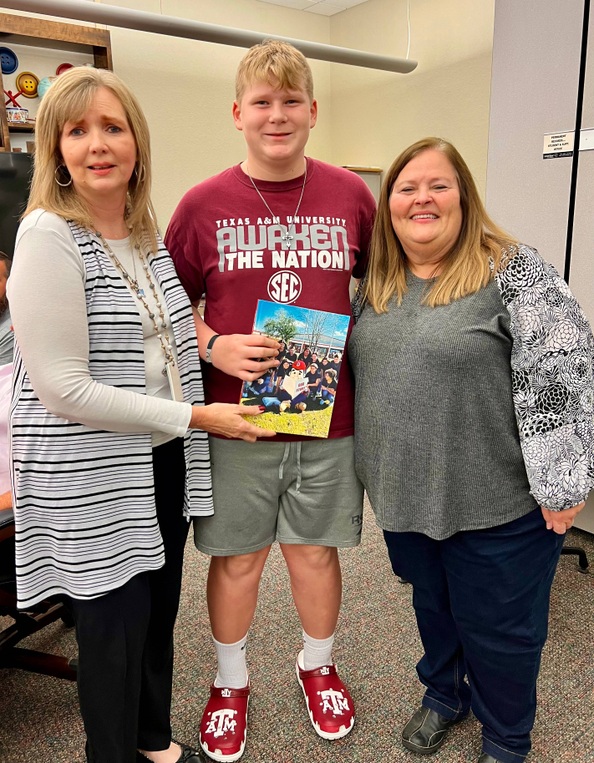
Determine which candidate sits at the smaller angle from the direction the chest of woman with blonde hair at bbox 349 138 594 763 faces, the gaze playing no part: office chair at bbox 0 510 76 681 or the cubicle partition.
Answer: the office chair

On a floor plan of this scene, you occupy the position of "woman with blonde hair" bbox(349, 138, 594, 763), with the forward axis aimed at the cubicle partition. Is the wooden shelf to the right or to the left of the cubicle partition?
left

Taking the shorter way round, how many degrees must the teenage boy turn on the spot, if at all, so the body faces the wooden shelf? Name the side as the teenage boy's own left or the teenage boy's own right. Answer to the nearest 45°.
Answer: approximately 135° to the teenage boy's own right

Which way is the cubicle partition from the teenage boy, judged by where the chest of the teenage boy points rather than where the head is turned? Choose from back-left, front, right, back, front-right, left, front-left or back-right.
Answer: back-left

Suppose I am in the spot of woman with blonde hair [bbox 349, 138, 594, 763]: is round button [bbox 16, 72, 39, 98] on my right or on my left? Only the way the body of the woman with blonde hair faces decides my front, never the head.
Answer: on my right

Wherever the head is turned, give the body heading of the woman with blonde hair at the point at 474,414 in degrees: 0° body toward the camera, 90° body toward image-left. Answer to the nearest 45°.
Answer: approximately 45°
